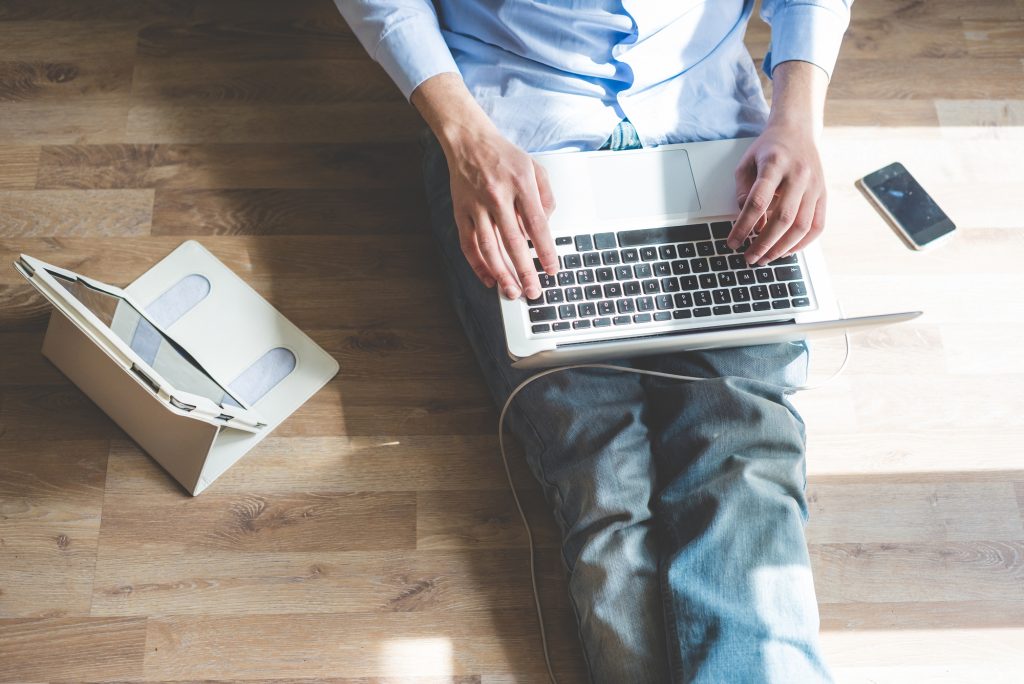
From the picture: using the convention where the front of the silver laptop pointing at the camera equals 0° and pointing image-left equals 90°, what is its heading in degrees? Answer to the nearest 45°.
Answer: approximately 180°
